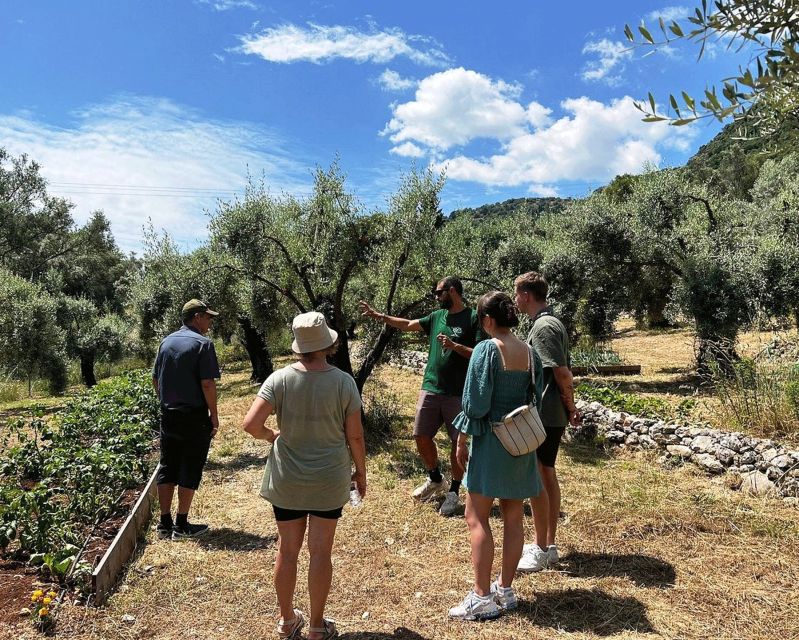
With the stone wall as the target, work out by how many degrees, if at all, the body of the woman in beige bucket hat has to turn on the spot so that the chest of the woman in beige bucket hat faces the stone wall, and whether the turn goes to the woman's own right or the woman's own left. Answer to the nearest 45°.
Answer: approximately 45° to the woman's own right

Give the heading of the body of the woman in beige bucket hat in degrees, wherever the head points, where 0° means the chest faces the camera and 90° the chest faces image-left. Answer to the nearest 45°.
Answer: approximately 180°

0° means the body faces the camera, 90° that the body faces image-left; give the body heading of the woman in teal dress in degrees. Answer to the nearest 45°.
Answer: approximately 135°

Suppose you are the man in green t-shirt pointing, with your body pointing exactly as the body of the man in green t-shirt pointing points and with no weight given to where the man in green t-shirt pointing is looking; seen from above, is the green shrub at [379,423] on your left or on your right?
on your right

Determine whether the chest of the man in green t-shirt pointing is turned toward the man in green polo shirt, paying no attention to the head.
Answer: no

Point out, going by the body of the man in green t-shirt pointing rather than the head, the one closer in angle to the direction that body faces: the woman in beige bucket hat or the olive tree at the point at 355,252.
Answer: the woman in beige bucket hat

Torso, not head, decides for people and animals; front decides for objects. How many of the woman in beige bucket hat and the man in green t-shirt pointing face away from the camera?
1

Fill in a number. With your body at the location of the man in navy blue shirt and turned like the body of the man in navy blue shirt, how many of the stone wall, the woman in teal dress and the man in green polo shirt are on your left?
0

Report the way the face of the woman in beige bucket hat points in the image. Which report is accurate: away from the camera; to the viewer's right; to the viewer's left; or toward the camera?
away from the camera

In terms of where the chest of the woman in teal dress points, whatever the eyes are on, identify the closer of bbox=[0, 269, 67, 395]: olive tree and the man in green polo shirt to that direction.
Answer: the olive tree

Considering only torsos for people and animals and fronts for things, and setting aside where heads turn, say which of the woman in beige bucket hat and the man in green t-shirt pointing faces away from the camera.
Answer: the woman in beige bucket hat
